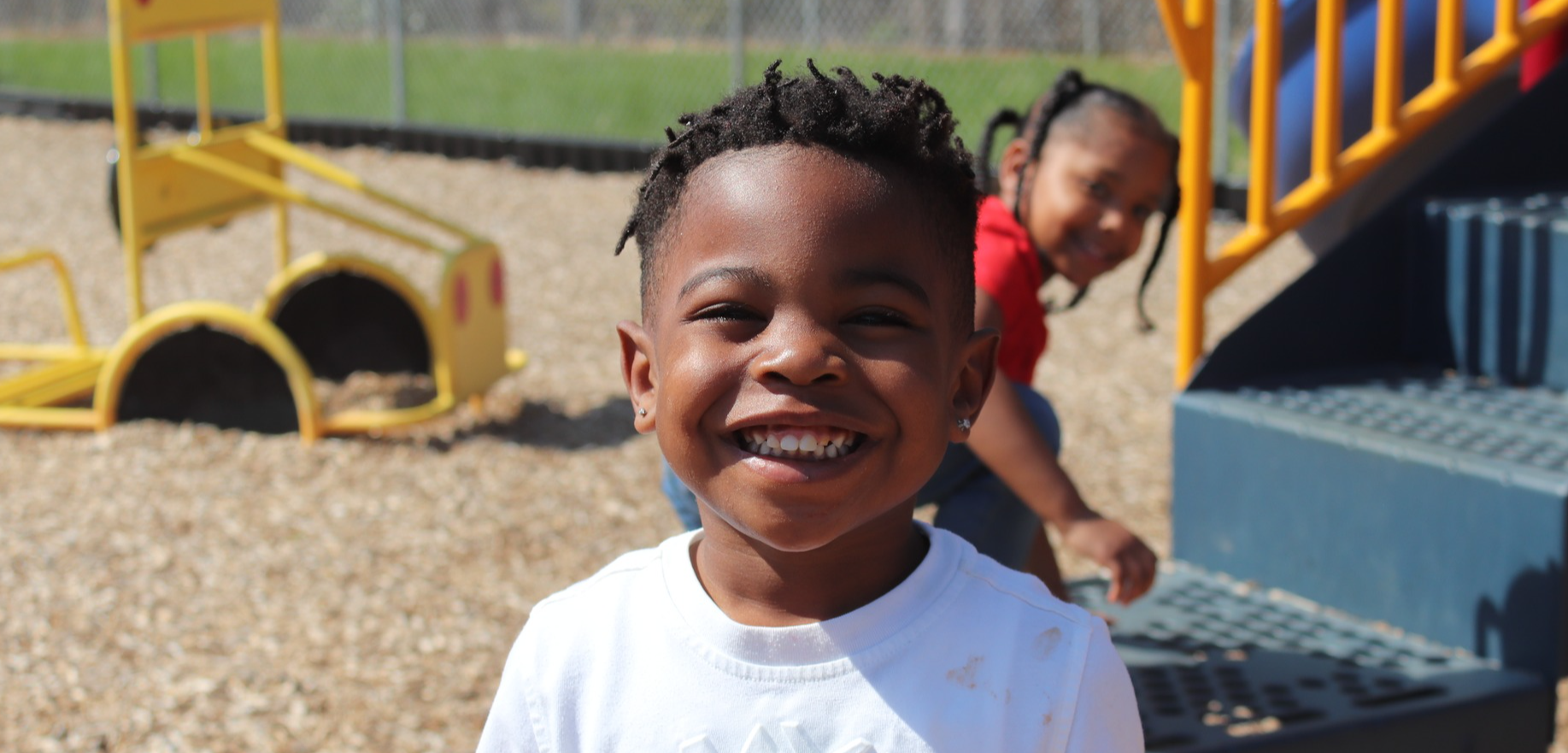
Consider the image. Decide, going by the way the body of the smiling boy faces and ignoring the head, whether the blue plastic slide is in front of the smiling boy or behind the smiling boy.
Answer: behind

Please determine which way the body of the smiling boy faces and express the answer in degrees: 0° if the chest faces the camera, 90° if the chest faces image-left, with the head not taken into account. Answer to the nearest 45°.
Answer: approximately 0°

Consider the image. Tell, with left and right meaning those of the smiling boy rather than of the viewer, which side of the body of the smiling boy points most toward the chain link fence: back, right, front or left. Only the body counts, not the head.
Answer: back

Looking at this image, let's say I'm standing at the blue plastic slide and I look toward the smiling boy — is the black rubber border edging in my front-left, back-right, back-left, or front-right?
back-right

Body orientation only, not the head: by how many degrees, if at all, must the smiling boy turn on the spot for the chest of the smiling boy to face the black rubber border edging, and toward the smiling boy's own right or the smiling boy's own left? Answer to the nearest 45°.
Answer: approximately 180°

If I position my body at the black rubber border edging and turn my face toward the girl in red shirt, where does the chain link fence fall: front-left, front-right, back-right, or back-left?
back-left

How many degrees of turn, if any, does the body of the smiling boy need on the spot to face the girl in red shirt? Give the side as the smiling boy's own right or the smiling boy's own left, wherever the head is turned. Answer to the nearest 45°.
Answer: approximately 180°
